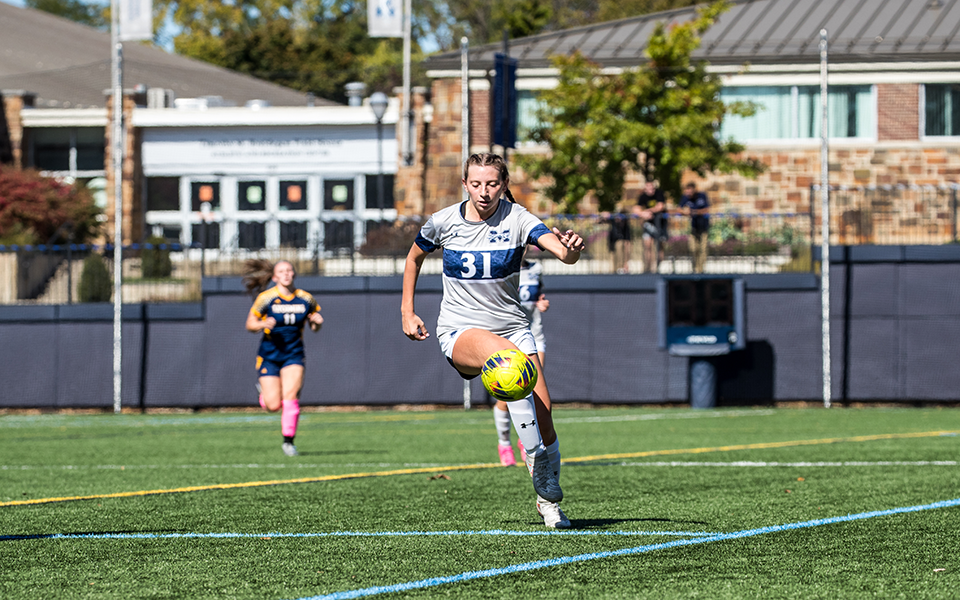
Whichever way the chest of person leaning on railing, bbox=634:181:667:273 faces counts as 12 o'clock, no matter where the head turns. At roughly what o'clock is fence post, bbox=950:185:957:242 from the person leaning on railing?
The fence post is roughly at 9 o'clock from the person leaning on railing.

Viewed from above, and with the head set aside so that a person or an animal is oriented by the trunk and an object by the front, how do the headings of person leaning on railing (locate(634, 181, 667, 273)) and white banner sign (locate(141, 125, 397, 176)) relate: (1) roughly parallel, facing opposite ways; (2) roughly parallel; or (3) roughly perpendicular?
roughly parallel

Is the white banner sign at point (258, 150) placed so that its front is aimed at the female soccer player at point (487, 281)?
yes

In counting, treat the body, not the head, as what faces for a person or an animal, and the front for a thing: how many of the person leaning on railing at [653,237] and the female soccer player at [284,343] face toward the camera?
2

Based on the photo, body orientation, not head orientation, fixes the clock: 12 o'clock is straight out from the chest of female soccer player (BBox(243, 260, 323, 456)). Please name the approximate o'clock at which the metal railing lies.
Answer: The metal railing is roughly at 7 o'clock from the female soccer player.

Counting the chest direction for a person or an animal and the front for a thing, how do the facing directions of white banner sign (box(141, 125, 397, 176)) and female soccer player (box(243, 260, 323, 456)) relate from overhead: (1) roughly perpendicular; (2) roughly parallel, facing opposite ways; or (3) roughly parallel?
roughly parallel

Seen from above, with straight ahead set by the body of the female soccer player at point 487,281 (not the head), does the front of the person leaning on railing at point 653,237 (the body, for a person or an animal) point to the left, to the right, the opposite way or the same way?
the same way

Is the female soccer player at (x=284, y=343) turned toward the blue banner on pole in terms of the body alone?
no

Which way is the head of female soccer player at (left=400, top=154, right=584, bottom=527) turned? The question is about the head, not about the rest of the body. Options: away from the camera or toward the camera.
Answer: toward the camera

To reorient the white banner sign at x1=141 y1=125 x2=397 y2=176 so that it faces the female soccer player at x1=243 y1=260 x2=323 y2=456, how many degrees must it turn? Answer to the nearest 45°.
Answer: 0° — it already faces them

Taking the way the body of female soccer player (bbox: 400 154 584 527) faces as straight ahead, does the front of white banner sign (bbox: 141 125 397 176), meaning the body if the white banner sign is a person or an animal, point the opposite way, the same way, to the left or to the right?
the same way

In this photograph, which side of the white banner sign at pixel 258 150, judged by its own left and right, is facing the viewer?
front

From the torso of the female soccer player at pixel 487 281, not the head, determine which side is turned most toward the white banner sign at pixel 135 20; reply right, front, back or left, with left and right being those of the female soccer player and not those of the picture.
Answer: back

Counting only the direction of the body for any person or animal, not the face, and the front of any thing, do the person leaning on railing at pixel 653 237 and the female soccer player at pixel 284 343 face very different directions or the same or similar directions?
same or similar directions

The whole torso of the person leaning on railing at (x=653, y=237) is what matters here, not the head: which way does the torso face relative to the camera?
toward the camera

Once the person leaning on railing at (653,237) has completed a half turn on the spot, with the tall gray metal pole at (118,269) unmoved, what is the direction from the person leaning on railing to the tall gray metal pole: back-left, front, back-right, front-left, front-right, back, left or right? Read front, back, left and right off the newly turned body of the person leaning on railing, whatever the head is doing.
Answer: left

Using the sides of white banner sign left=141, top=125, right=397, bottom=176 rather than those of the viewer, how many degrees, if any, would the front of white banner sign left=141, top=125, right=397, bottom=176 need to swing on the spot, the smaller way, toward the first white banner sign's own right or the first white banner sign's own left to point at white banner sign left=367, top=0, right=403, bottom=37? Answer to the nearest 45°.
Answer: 0° — it already faces it

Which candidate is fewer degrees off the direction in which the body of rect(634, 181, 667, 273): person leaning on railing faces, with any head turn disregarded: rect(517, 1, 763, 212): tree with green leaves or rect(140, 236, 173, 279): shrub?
the shrub

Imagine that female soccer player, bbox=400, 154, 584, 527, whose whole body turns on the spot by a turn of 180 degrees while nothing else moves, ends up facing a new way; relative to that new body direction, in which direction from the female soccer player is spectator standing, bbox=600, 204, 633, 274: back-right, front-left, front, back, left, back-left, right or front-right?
front

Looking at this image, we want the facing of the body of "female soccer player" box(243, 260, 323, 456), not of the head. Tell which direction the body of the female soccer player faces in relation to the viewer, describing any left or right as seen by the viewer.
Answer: facing the viewer
